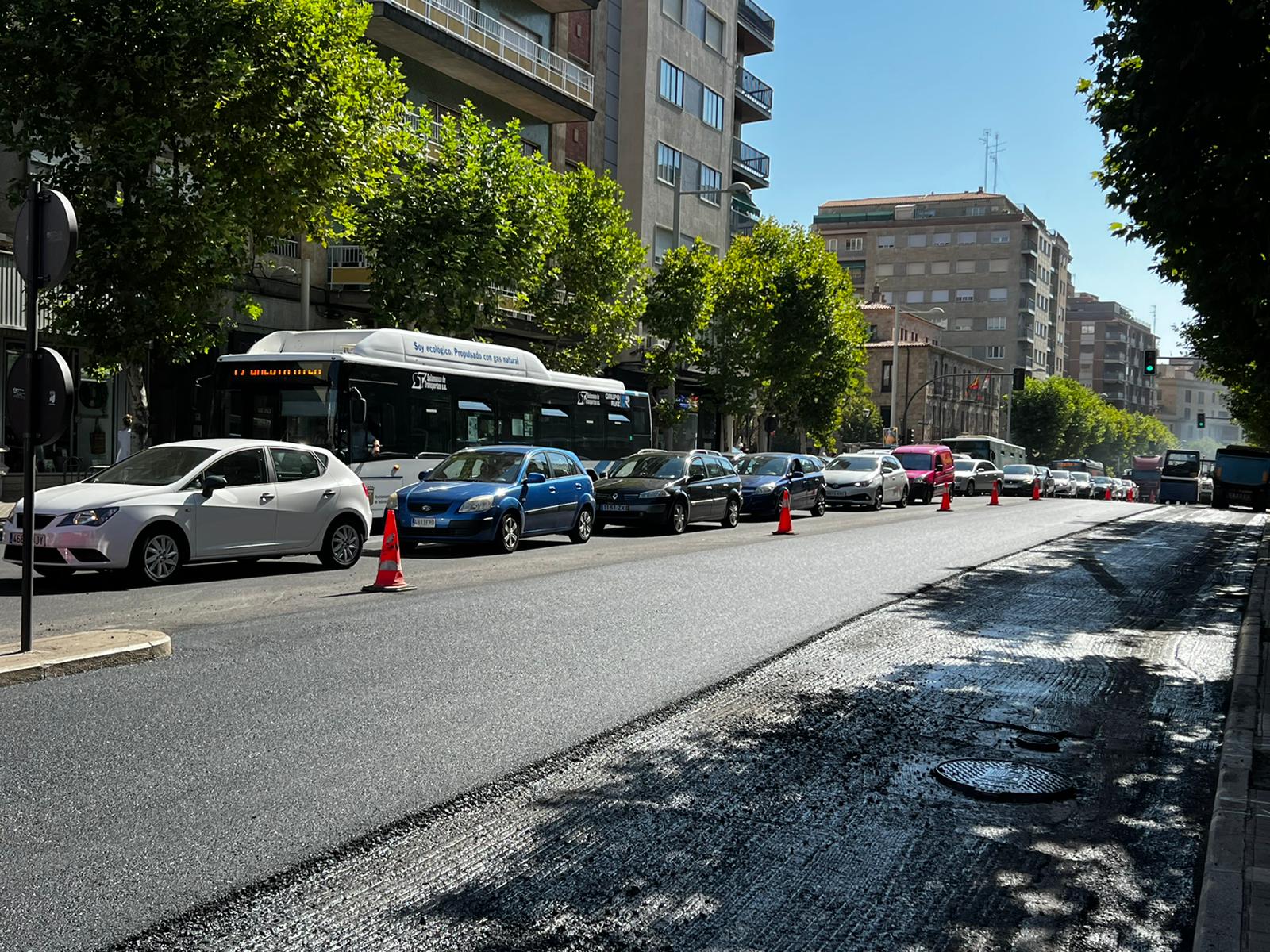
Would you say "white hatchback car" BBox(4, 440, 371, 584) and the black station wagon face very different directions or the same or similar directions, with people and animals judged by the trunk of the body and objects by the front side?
same or similar directions

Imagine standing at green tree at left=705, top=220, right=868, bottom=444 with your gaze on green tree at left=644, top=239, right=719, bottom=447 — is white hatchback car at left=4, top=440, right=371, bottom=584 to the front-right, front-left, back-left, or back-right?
front-left

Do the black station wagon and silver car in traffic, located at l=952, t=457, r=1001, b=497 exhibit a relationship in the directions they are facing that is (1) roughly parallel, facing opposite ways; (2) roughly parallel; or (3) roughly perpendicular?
roughly parallel

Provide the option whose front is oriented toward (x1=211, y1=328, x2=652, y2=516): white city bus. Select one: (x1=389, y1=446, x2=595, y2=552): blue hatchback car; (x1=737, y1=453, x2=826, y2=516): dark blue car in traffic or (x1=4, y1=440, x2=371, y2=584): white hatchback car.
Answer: the dark blue car in traffic

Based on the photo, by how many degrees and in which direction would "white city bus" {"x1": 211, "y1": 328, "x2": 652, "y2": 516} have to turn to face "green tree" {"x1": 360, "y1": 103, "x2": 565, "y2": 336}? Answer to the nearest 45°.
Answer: approximately 135° to its right

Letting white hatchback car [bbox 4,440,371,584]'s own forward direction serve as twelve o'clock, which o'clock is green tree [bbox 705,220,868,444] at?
The green tree is roughly at 6 o'clock from the white hatchback car.

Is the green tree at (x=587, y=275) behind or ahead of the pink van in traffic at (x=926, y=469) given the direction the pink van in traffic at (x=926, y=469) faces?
ahead

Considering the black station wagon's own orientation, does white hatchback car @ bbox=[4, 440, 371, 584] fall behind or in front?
in front

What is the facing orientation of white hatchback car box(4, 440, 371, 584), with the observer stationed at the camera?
facing the viewer and to the left of the viewer

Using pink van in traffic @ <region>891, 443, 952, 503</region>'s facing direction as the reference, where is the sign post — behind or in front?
in front

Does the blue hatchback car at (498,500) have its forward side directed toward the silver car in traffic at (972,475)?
no

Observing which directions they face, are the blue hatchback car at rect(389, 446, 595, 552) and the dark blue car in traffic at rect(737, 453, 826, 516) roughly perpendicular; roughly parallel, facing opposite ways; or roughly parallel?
roughly parallel

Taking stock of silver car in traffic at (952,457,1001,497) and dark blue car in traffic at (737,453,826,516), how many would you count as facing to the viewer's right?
0

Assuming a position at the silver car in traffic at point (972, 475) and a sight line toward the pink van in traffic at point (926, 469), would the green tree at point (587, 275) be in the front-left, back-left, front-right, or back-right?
front-right

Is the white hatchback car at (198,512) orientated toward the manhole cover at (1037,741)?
no

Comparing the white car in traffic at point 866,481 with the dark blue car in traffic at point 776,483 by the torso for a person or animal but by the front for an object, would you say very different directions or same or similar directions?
same or similar directions
